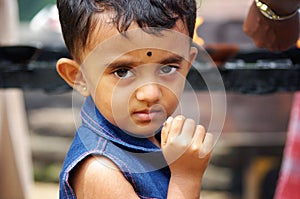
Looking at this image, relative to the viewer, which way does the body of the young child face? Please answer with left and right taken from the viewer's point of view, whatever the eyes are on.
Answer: facing the viewer and to the right of the viewer

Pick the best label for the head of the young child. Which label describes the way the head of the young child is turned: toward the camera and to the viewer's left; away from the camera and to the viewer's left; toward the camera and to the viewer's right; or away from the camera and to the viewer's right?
toward the camera and to the viewer's right
